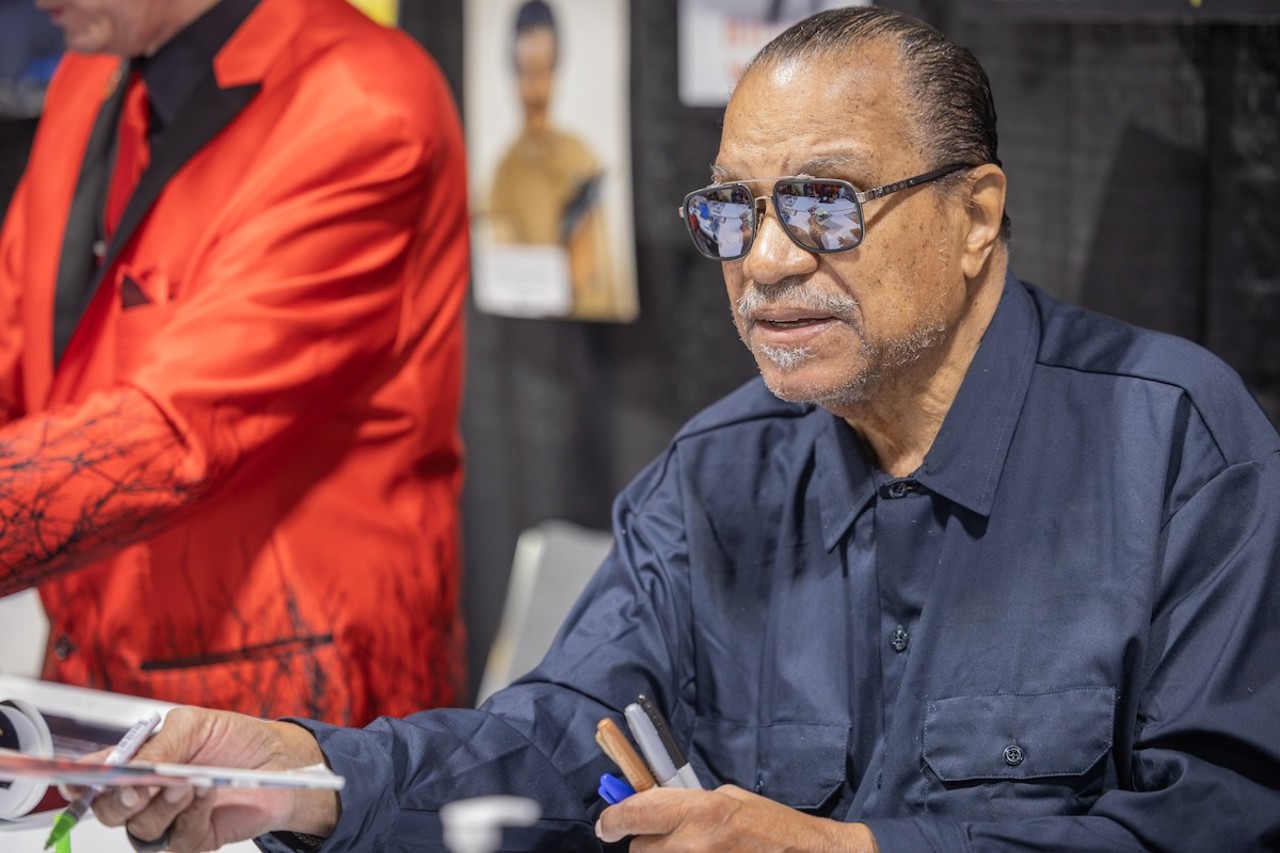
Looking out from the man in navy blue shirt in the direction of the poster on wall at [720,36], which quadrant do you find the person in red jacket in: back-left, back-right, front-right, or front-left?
front-left

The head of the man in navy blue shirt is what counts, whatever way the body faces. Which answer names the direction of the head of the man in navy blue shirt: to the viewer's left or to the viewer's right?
to the viewer's left

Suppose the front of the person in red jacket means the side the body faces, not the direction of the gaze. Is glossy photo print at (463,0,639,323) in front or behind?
behind

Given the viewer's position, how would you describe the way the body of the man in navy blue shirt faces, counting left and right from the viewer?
facing the viewer and to the left of the viewer

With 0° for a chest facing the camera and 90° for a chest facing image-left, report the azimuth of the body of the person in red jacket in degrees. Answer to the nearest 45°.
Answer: approximately 45°

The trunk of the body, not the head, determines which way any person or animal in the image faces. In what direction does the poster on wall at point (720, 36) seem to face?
toward the camera

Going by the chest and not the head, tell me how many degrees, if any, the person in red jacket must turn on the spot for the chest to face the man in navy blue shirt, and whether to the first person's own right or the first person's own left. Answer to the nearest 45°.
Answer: approximately 90° to the first person's own left
